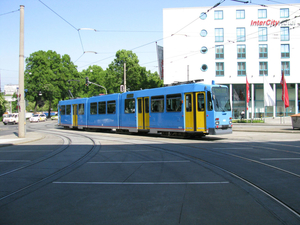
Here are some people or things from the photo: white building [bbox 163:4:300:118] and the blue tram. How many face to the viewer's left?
0

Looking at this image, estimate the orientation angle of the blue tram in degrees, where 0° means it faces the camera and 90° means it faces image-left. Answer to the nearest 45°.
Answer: approximately 315°

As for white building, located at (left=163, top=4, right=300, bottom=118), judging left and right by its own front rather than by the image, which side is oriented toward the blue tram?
front

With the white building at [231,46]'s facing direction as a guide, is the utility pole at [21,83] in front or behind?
in front

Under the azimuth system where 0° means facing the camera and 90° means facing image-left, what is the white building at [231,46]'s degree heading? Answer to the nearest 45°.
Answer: approximately 0°

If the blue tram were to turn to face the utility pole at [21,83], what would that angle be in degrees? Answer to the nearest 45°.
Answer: approximately 135° to its right

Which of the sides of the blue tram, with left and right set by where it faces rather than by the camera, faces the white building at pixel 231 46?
left
